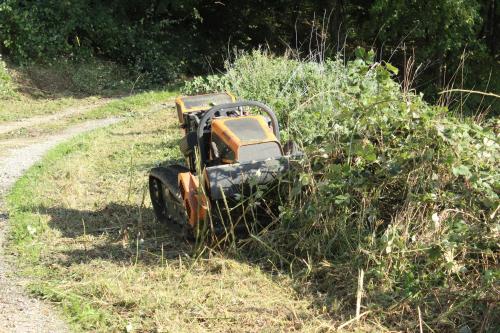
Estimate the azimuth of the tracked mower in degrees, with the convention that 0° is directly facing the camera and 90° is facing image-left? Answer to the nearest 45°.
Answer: approximately 315°
